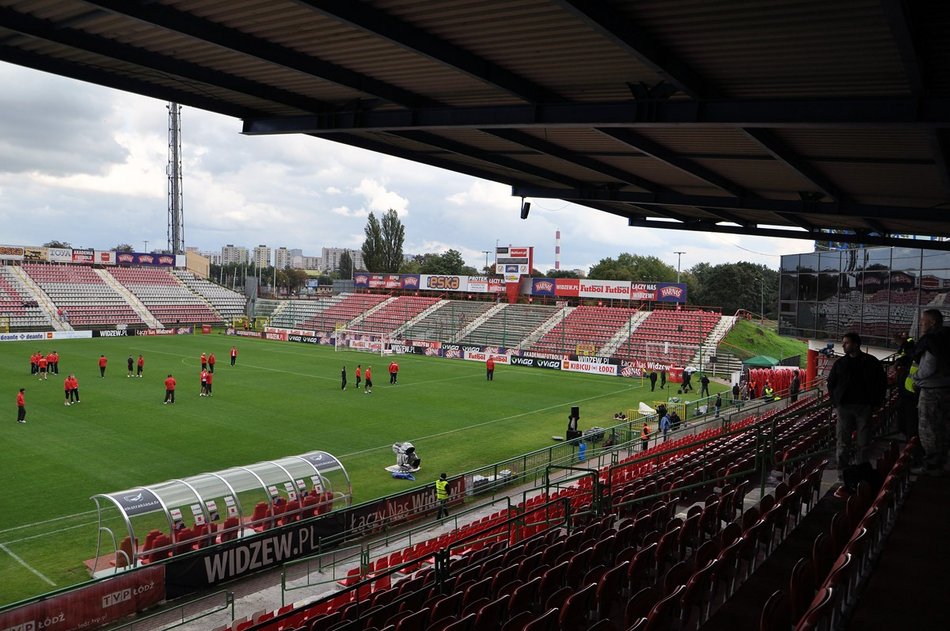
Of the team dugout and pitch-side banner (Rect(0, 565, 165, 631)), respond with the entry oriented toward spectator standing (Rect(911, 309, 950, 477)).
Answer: the pitch-side banner

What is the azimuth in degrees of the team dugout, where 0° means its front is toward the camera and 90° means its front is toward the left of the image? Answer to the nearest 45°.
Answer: approximately 135°

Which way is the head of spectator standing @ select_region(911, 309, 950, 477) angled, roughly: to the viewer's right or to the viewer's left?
to the viewer's left

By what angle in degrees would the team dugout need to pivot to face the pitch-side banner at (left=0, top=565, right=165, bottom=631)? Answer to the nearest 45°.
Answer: approximately 90° to its left

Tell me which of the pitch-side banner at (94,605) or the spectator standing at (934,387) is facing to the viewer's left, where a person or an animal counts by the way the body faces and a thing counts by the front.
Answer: the spectator standing

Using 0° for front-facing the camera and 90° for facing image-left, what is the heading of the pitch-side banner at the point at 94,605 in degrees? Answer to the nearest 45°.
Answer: approximately 315°

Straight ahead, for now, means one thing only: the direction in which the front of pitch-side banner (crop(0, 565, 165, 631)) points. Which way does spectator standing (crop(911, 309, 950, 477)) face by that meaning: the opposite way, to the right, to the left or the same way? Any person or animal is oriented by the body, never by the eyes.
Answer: the opposite way

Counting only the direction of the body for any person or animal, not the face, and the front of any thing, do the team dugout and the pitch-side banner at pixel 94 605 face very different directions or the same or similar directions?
very different directions

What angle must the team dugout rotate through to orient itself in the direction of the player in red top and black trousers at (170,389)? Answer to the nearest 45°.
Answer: approximately 45° to its right
